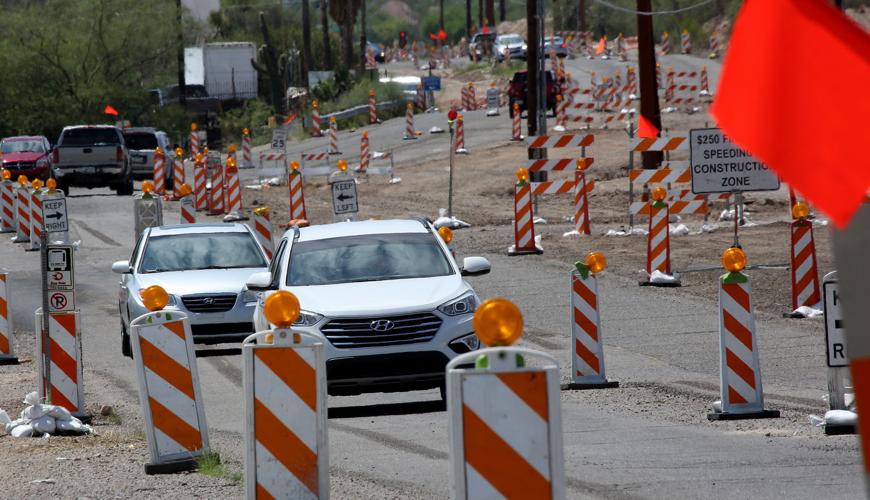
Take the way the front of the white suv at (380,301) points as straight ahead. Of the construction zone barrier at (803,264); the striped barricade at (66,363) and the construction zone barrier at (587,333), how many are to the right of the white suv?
1

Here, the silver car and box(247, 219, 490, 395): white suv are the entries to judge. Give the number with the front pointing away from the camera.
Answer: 0

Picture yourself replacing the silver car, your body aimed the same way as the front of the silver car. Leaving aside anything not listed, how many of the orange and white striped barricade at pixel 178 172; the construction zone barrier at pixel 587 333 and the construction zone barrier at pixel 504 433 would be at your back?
1

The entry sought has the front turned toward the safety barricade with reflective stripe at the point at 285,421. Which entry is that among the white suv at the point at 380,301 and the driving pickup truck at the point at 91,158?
the white suv

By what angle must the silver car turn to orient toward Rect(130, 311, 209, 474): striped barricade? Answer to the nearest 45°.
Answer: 0° — it already faces it

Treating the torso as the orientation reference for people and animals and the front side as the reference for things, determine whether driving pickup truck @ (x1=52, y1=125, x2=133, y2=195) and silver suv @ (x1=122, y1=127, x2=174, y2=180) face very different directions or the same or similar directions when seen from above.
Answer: same or similar directions

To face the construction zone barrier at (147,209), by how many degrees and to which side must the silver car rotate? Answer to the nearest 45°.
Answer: approximately 180°

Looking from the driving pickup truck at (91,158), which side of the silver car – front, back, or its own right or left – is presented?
back

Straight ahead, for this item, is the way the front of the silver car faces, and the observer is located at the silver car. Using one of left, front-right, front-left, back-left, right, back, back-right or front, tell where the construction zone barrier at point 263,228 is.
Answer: back

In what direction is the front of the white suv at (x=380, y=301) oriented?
toward the camera

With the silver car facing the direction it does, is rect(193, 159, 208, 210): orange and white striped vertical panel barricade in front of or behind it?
behind
